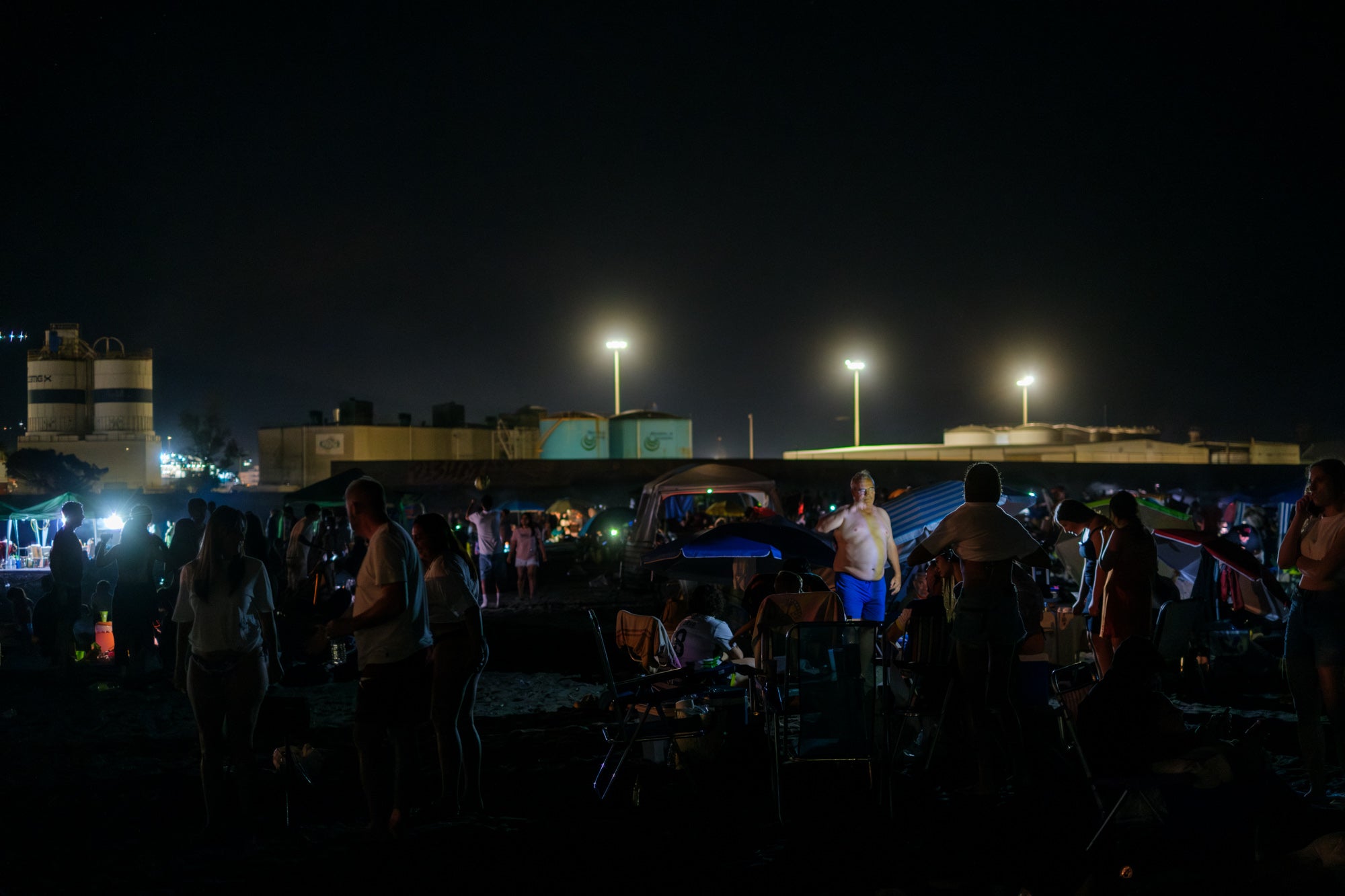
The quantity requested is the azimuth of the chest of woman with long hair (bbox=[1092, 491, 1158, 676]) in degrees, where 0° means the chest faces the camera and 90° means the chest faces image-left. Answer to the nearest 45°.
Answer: approximately 135°

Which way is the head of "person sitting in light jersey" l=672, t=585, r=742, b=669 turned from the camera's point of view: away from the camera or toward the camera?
away from the camera

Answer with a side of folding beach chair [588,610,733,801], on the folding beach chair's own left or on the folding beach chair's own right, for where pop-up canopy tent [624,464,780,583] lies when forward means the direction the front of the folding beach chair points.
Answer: on the folding beach chair's own left

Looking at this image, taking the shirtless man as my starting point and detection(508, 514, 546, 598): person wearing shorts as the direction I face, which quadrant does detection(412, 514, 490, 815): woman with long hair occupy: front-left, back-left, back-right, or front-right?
back-left

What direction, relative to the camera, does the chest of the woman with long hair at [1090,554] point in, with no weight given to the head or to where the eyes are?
to the viewer's left

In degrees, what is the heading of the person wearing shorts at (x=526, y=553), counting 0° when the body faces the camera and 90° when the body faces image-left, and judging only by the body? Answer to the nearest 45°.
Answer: approximately 0°

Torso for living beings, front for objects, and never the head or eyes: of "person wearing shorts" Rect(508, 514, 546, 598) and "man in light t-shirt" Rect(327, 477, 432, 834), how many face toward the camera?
1
